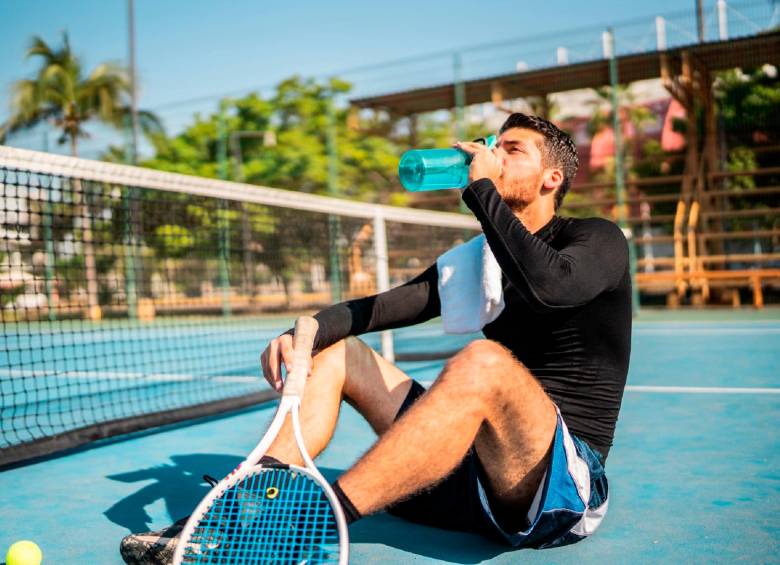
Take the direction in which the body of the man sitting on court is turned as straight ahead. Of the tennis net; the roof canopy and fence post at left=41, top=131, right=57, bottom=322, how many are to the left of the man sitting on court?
0

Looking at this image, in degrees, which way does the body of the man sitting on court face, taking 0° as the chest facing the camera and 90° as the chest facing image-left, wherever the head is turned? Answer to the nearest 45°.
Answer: approximately 90°

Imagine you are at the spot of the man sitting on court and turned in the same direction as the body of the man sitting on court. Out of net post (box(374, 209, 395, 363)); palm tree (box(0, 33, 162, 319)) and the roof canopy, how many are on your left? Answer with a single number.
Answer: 0

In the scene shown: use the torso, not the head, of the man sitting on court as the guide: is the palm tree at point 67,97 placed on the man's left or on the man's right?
on the man's right

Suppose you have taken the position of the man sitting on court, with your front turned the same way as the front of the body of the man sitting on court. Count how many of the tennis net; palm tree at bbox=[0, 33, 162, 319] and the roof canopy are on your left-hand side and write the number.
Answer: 0

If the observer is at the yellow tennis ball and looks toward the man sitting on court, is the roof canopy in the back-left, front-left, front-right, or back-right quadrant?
front-left

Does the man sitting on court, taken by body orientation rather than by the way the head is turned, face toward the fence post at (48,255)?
no

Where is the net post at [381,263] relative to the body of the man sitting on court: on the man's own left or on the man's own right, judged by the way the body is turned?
on the man's own right

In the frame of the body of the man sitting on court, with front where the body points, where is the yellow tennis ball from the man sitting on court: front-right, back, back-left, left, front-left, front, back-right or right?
front

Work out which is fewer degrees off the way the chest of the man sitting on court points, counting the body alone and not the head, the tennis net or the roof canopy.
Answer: the tennis net
